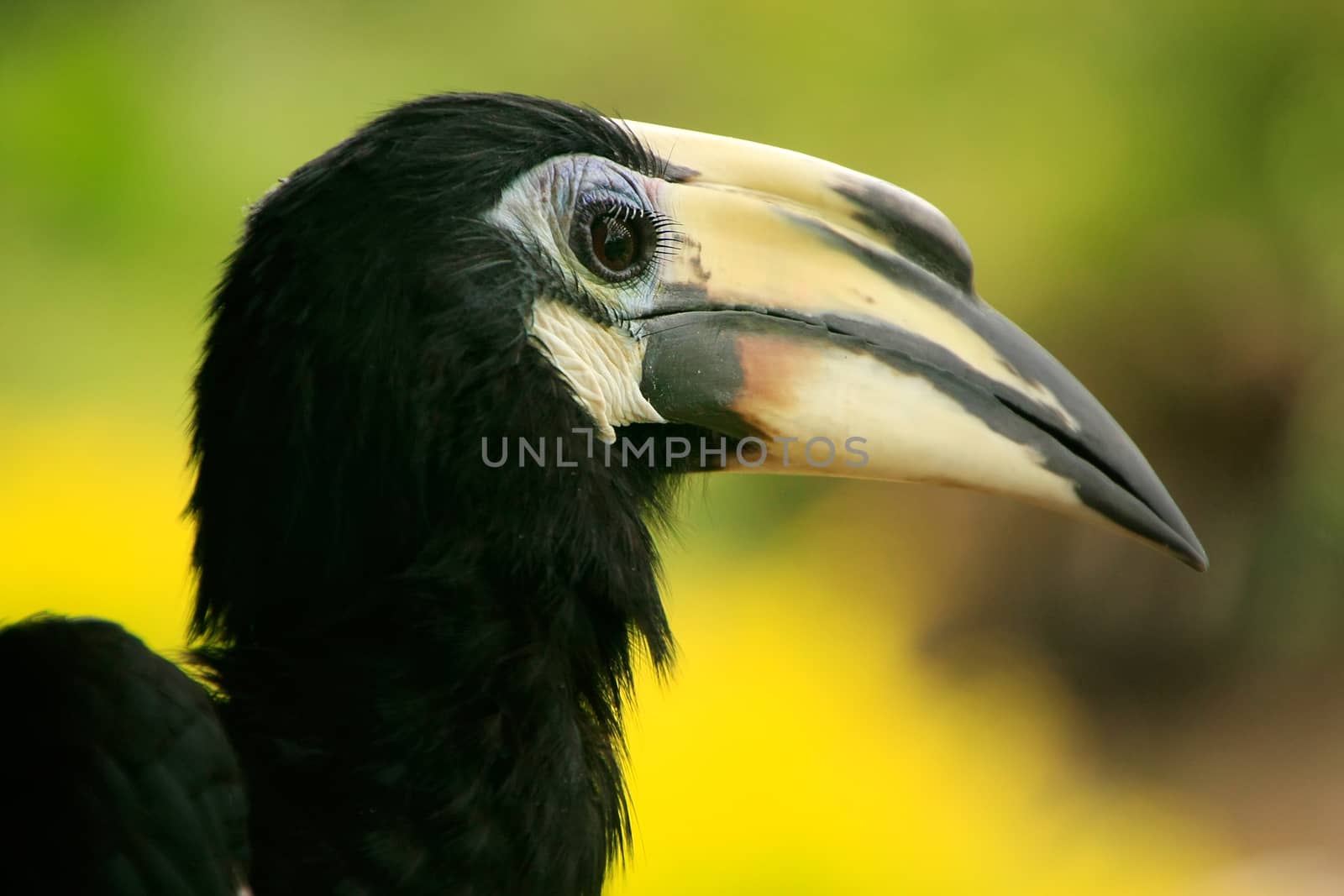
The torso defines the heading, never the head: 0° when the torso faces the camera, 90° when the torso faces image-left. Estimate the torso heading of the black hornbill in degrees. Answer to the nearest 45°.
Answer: approximately 270°
